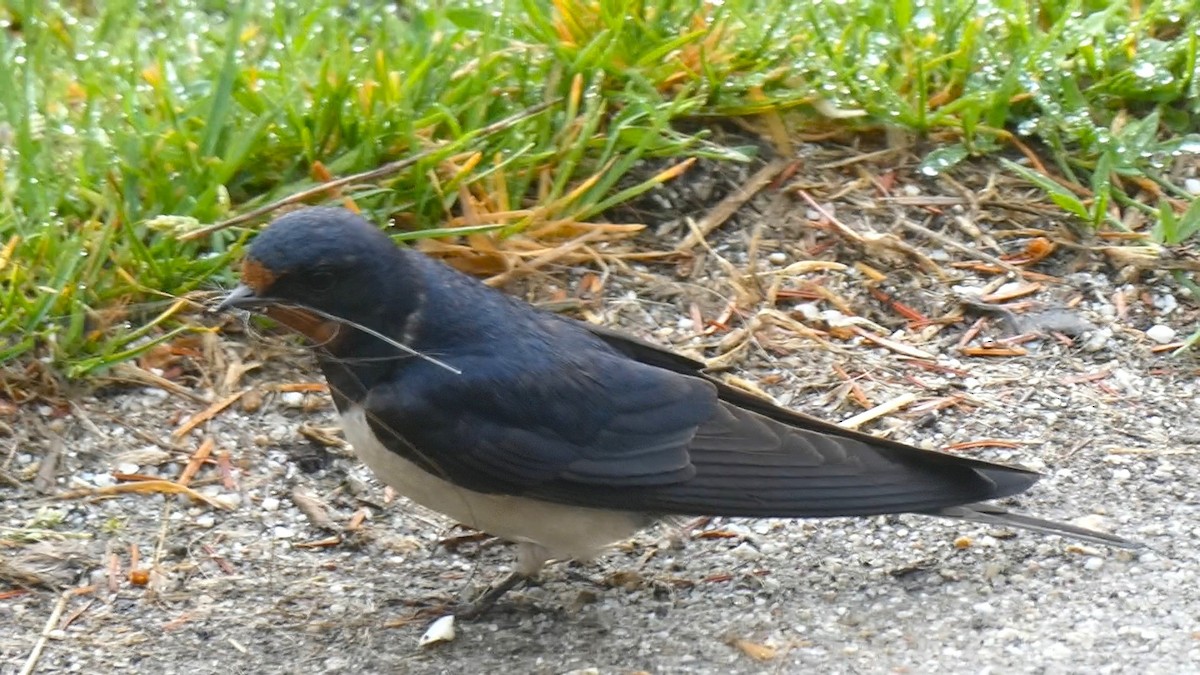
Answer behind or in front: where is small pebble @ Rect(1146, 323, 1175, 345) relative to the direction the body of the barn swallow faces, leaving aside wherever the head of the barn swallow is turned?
behind

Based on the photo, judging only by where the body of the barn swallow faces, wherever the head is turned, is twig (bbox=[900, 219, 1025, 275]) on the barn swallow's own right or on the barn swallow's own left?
on the barn swallow's own right

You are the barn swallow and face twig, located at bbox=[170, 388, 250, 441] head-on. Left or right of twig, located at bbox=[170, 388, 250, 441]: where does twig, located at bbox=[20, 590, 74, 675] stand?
left

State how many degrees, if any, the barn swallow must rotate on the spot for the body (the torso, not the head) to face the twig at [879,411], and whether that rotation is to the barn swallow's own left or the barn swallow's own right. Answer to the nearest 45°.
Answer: approximately 135° to the barn swallow's own right

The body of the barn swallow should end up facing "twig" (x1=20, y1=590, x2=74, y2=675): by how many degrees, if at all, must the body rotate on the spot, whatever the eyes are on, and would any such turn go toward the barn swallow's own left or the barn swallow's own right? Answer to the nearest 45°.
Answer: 0° — it already faces it

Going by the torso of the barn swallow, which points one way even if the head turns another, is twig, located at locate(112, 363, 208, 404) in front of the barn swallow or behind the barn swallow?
in front

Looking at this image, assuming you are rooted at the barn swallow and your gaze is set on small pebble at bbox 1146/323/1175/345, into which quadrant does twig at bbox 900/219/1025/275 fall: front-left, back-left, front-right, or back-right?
front-left

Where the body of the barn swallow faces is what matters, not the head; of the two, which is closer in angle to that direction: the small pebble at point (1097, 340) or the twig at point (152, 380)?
the twig

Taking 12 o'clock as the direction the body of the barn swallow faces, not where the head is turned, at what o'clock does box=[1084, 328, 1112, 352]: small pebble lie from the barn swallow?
The small pebble is roughly at 5 o'clock from the barn swallow.

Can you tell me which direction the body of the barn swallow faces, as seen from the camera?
to the viewer's left

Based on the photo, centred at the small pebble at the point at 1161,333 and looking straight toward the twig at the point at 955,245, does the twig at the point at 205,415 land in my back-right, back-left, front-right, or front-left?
front-left
